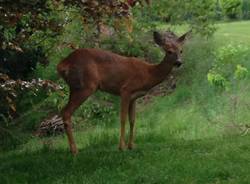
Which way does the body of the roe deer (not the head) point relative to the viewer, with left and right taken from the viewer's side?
facing to the right of the viewer
